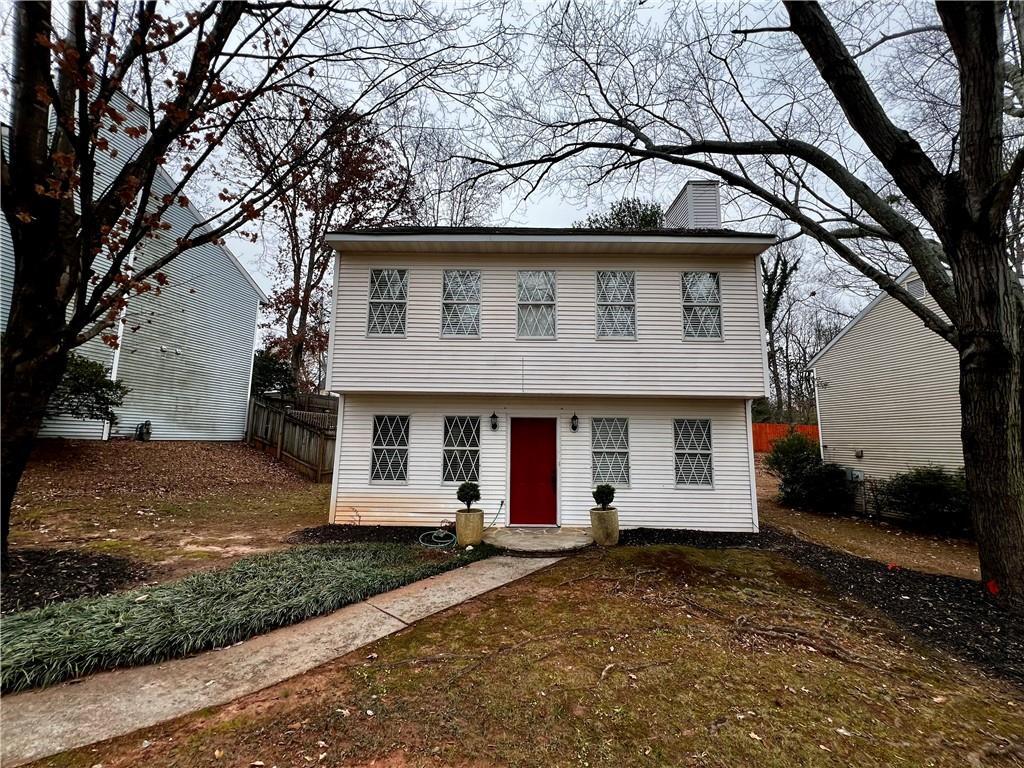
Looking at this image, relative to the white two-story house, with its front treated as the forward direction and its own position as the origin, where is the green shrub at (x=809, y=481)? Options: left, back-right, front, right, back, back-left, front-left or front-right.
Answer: back-left

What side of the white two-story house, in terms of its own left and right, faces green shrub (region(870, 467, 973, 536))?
left

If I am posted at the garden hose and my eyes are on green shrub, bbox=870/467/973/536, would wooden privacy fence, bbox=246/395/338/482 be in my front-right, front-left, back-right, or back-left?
back-left

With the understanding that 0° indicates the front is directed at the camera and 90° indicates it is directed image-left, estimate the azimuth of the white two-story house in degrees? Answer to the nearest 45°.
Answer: approximately 0°

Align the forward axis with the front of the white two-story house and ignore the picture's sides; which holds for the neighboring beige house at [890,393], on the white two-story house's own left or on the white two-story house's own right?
on the white two-story house's own left

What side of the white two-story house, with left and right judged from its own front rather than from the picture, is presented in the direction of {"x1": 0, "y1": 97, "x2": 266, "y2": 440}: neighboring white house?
right

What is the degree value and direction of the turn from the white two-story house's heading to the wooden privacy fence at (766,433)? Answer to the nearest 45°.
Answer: approximately 135° to its left
